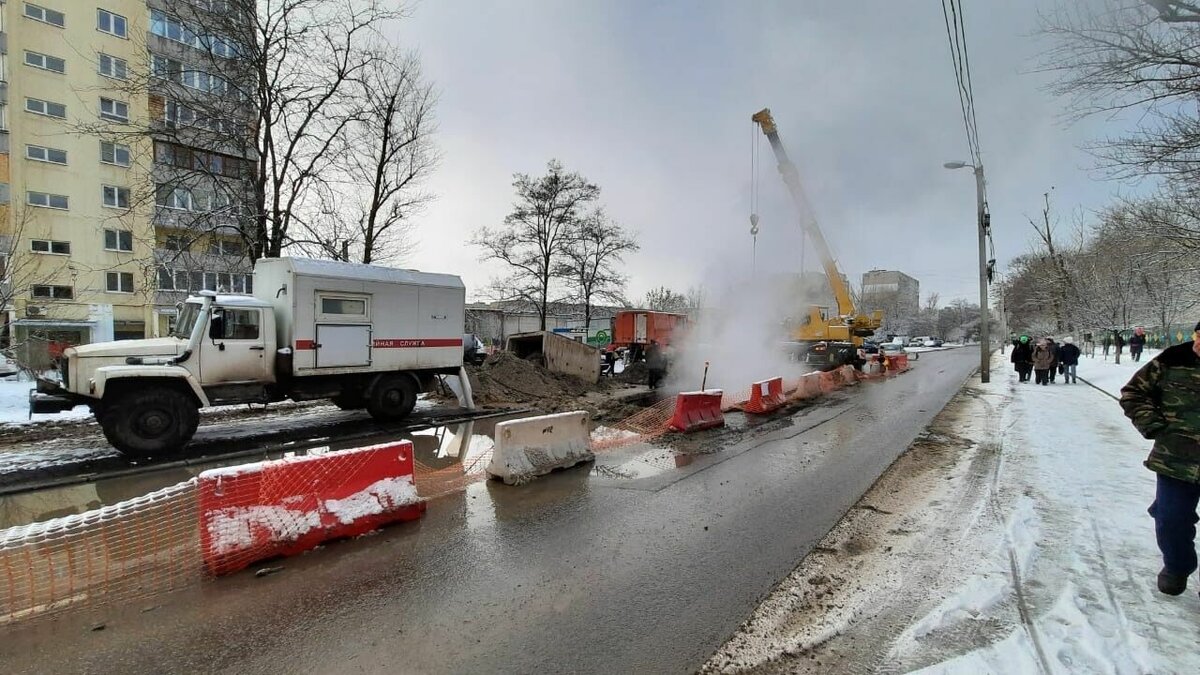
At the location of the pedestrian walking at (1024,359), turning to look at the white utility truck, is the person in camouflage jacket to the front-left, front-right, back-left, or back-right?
front-left

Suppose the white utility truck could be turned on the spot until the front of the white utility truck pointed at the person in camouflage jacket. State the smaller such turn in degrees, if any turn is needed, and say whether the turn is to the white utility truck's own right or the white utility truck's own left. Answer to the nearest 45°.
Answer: approximately 90° to the white utility truck's own left

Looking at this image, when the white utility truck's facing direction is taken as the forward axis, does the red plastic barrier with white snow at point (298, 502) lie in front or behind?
in front

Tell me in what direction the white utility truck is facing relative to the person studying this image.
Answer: facing the viewer and to the left of the viewer

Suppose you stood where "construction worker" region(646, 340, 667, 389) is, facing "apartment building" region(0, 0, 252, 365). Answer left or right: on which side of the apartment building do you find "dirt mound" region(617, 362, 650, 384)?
right

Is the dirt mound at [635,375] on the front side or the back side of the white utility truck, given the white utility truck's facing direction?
on the back side

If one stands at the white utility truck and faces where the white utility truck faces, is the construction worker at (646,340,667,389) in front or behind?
behind

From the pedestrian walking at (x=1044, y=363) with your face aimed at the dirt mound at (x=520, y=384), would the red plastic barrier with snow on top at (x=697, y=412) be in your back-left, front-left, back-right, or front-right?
front-left

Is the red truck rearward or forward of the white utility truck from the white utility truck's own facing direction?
rearward
